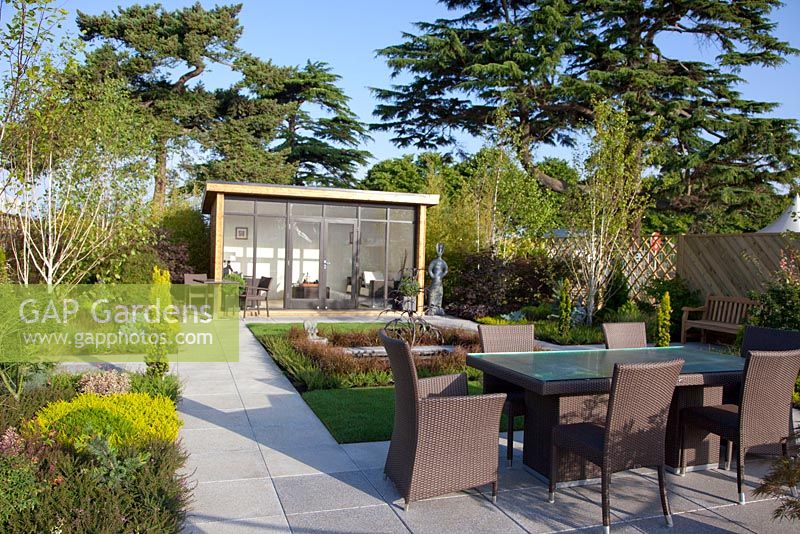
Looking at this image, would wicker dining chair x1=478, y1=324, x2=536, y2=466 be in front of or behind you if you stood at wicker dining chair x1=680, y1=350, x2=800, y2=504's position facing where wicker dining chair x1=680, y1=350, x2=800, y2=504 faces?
in front

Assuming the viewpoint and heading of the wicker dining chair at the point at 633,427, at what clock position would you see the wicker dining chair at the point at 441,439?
the wicker dining chair at the point at 441,439 is roughly at 10 o'clock from the wicker dining chair at the point at 633,427.

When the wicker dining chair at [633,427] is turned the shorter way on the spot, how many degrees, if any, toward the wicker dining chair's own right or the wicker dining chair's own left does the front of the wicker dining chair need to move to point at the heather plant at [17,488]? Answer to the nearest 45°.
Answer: approximately 90° to the wicker dining chair's own left

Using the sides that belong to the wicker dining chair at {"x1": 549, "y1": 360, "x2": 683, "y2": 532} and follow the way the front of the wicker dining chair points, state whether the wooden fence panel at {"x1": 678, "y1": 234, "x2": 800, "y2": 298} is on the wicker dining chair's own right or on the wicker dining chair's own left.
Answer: on the wicker dining chair's own right

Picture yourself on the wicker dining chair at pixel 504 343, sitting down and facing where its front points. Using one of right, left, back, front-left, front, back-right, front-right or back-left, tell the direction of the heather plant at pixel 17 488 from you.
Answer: right

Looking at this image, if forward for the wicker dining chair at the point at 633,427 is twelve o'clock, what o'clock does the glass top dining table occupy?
The glass top dining table is roughly at 1 o'clock from the wicker dining chair.

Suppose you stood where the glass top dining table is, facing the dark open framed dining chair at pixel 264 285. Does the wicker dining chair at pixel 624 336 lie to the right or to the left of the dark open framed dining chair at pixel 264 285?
right

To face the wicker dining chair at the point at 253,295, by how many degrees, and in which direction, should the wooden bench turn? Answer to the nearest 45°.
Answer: approximately 45° to its right

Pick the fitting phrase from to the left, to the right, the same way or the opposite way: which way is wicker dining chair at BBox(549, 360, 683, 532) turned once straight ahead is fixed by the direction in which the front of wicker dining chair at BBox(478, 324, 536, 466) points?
the opposite way

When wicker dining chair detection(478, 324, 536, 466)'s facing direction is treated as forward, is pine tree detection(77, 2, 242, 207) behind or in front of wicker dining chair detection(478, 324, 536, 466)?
behind

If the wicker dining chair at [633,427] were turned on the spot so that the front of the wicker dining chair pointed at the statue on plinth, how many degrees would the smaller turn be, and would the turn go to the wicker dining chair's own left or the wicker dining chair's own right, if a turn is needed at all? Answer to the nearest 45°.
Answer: approximately 45° to the wicker dining chair's own right

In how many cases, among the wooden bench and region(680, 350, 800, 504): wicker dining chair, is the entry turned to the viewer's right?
0

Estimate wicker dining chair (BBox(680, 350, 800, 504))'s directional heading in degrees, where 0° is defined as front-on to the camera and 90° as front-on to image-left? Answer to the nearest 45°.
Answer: approximately 135°

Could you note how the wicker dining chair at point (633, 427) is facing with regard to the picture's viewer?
facing away from the viewer and to the left of the viewer

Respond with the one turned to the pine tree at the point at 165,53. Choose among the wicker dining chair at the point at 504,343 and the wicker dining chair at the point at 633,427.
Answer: the wicker dining chair at the point at 633,427
